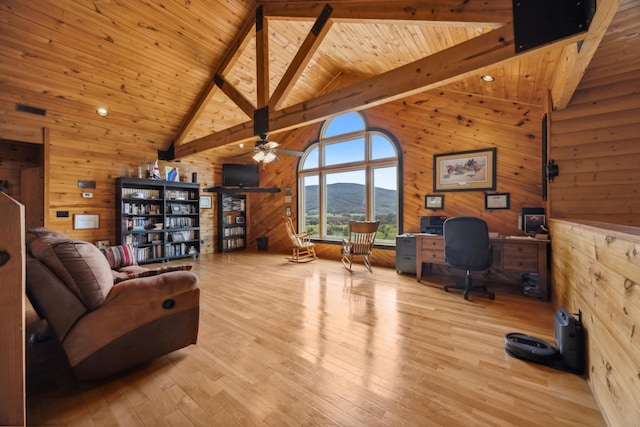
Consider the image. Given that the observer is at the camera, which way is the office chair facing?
facing away from the viewer

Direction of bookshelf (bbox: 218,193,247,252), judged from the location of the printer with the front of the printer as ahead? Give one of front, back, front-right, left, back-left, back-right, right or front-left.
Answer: right

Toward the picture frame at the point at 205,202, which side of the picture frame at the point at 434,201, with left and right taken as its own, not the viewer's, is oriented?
right

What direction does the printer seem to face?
toward the camera

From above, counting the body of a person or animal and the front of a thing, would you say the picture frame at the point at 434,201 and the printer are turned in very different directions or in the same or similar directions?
same or similar directions

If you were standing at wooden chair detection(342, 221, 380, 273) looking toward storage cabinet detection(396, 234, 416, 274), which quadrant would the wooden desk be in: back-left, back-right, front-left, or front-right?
front-right

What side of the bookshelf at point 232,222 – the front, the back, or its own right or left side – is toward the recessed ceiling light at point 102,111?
right

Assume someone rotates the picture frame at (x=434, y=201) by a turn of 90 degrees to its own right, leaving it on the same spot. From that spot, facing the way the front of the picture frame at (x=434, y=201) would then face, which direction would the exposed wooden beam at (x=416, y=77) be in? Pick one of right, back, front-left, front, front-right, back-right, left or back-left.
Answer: left

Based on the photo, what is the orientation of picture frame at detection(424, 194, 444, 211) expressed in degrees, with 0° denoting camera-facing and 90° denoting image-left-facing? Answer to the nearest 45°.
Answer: approximately 0°

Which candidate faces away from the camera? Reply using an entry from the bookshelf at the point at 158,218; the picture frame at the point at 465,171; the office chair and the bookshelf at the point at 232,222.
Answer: the office chair

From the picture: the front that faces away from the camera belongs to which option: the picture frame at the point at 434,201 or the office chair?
the office chair

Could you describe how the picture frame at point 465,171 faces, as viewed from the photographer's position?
facing the viewer and to the left of the viewer

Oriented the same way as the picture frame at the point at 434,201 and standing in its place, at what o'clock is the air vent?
The air vent is roughly at 2 o'clock from the picture frame.
